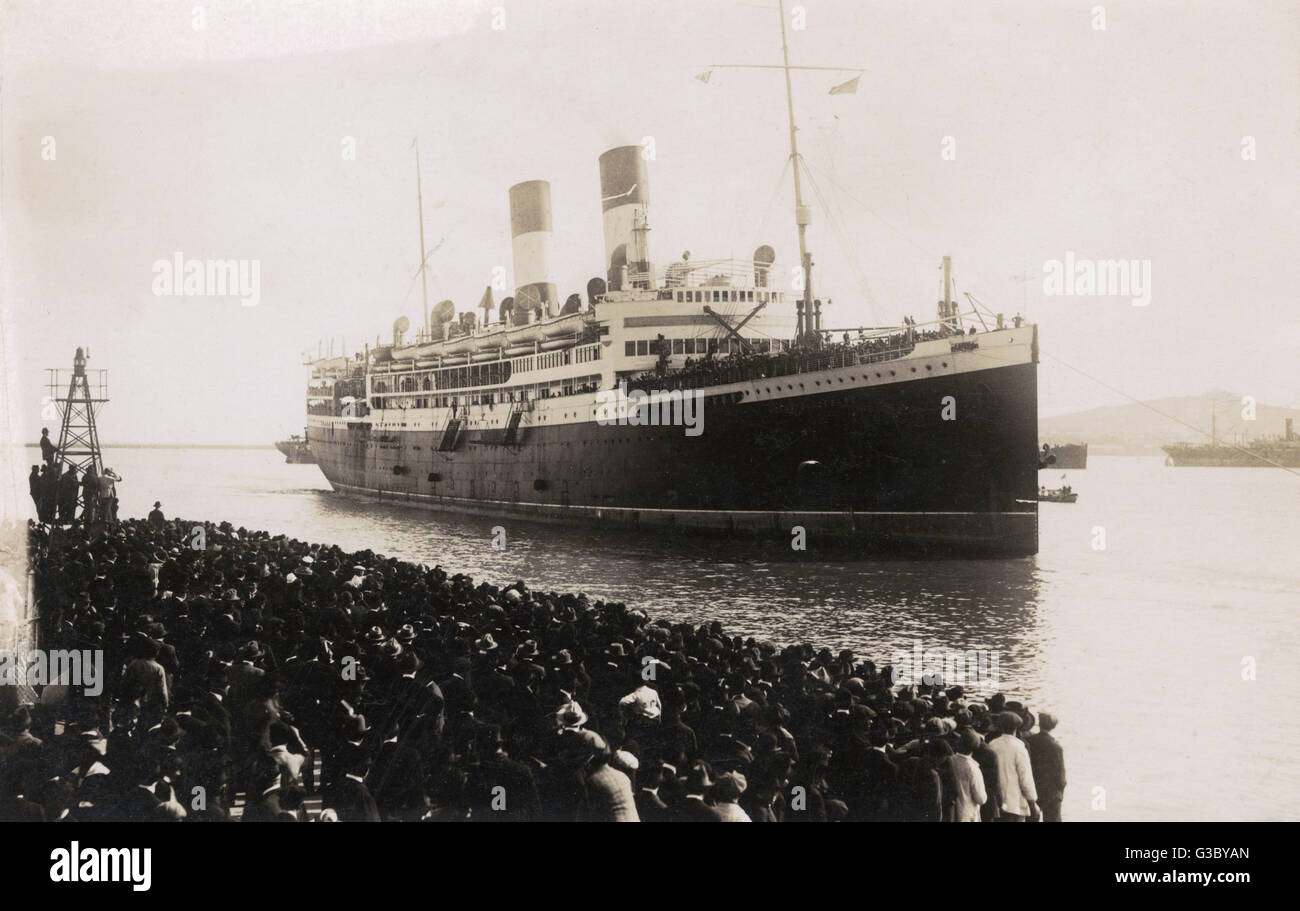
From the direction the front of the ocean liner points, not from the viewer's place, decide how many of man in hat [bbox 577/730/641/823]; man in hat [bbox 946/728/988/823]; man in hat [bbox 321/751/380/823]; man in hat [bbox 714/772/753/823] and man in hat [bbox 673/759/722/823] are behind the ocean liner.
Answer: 0

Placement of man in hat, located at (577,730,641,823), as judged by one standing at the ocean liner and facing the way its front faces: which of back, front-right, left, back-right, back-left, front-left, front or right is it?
front-right

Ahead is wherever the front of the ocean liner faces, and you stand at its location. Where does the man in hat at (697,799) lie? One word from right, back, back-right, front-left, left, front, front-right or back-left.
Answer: front-right

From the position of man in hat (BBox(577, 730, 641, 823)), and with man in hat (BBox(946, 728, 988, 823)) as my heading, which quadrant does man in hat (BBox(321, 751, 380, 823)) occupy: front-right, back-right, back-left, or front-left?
back-left

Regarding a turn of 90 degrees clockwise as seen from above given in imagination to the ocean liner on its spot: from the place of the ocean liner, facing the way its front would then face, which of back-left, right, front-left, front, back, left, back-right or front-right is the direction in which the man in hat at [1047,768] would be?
front-left

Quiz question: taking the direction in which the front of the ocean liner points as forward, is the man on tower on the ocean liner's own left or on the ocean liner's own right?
on the ocean liner's own right

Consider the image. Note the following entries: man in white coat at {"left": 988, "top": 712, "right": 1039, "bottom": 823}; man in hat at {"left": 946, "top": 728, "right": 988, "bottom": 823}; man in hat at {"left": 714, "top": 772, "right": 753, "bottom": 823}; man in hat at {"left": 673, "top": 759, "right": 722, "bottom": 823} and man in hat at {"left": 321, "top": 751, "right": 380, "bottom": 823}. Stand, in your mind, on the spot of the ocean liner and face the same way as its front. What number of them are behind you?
0

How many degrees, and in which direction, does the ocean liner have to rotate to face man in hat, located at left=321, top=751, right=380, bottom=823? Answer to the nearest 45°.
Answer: approximately 45° to its right

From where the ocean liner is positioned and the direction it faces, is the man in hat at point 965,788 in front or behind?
in front

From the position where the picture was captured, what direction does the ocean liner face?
facing the viewer and to the right of the viewer
